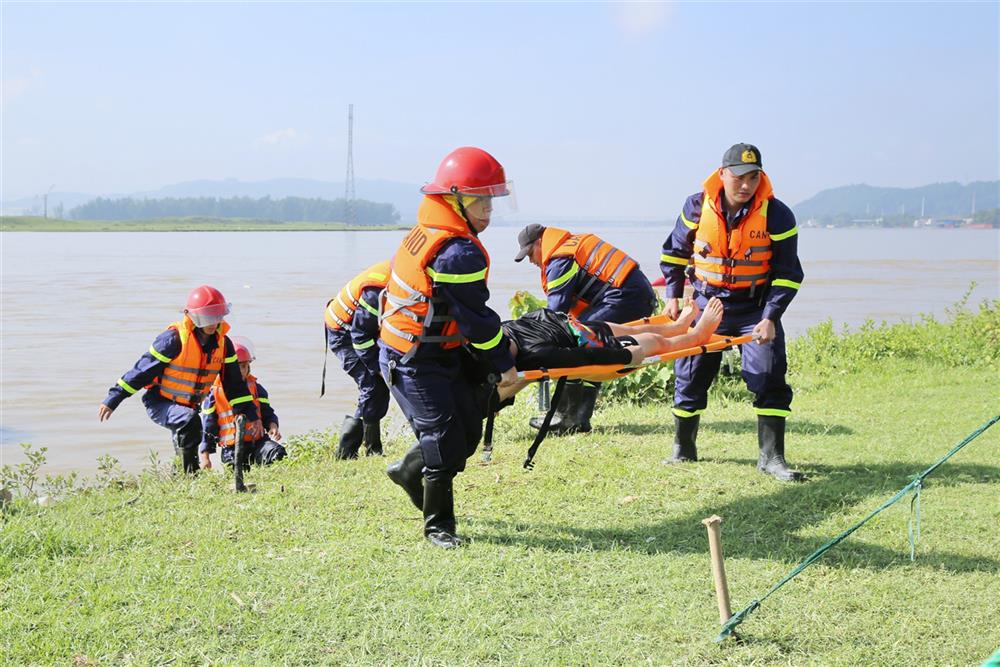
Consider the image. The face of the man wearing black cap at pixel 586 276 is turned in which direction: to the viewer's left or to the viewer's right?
to the viewer's left

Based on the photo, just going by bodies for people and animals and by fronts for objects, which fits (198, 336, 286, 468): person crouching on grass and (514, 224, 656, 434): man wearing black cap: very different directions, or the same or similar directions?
very different directions

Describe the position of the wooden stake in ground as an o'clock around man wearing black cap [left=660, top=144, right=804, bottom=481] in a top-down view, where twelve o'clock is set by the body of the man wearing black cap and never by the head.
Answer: The wooden stake in ground is roughly at 12 o'clock from the man wearing black cap.

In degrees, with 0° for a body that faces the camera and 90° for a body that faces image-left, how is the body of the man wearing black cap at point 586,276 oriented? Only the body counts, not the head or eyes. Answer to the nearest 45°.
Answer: approximately 90°

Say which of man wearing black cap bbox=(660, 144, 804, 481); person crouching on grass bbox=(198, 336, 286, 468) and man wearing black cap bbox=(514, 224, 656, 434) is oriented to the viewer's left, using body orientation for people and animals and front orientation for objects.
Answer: man wearing black cap bbox=(514, 224, 656, 434)

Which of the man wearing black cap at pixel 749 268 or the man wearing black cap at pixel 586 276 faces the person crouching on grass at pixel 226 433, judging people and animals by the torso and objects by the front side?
the man wearing black cap at pixel 586 276

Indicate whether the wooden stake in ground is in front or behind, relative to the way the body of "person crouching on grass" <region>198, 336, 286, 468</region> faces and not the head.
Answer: in front

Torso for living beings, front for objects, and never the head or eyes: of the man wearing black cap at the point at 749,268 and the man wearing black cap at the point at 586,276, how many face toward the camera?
1

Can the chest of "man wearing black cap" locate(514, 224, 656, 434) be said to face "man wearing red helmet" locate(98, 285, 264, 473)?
yes

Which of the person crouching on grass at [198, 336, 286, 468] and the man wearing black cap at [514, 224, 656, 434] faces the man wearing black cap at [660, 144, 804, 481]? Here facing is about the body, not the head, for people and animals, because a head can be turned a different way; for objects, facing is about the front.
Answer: the person crouching on grass

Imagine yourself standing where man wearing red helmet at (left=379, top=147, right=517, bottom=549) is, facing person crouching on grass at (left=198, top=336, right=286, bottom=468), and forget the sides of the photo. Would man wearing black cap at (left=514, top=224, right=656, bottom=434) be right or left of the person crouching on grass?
right
